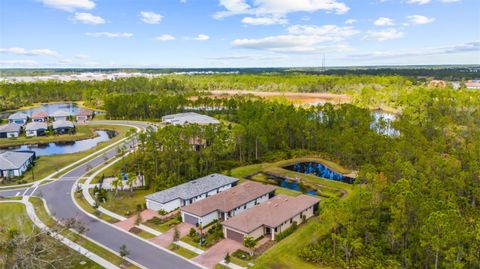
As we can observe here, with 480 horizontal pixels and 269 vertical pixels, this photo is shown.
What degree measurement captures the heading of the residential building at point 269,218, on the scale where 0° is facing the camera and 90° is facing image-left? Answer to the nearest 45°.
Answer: approximately 45°

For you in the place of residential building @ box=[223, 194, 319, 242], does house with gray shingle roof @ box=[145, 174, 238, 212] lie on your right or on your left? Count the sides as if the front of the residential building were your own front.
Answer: on your right

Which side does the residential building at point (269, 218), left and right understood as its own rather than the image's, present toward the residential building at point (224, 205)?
right

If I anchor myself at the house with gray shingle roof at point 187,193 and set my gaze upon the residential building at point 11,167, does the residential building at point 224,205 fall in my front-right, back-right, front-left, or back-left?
back-left

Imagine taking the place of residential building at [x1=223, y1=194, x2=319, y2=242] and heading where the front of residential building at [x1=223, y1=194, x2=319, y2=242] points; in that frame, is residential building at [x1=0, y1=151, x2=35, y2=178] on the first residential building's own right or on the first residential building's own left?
on the first residential building's own right
